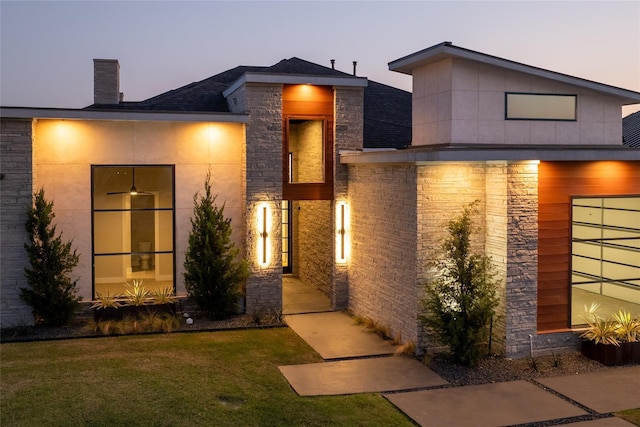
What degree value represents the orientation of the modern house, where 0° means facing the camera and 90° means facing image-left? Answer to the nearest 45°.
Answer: approximately 0°

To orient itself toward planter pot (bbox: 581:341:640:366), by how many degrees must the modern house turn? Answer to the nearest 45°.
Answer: approximately 45° to its left

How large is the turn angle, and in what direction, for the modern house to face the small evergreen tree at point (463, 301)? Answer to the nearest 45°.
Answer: approximately 45° to its left

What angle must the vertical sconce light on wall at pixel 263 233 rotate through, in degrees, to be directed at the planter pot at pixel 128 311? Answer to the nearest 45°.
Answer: approximately 90° to its right

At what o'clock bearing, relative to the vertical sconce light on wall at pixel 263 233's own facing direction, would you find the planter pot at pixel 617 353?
The planter pot is roughly at 10 o'clock from the vertical sconce light on wall.

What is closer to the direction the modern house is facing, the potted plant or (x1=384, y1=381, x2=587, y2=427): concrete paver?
the concrete paver

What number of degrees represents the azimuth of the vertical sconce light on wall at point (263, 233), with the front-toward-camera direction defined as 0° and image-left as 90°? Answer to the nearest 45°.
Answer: approximately 0°
